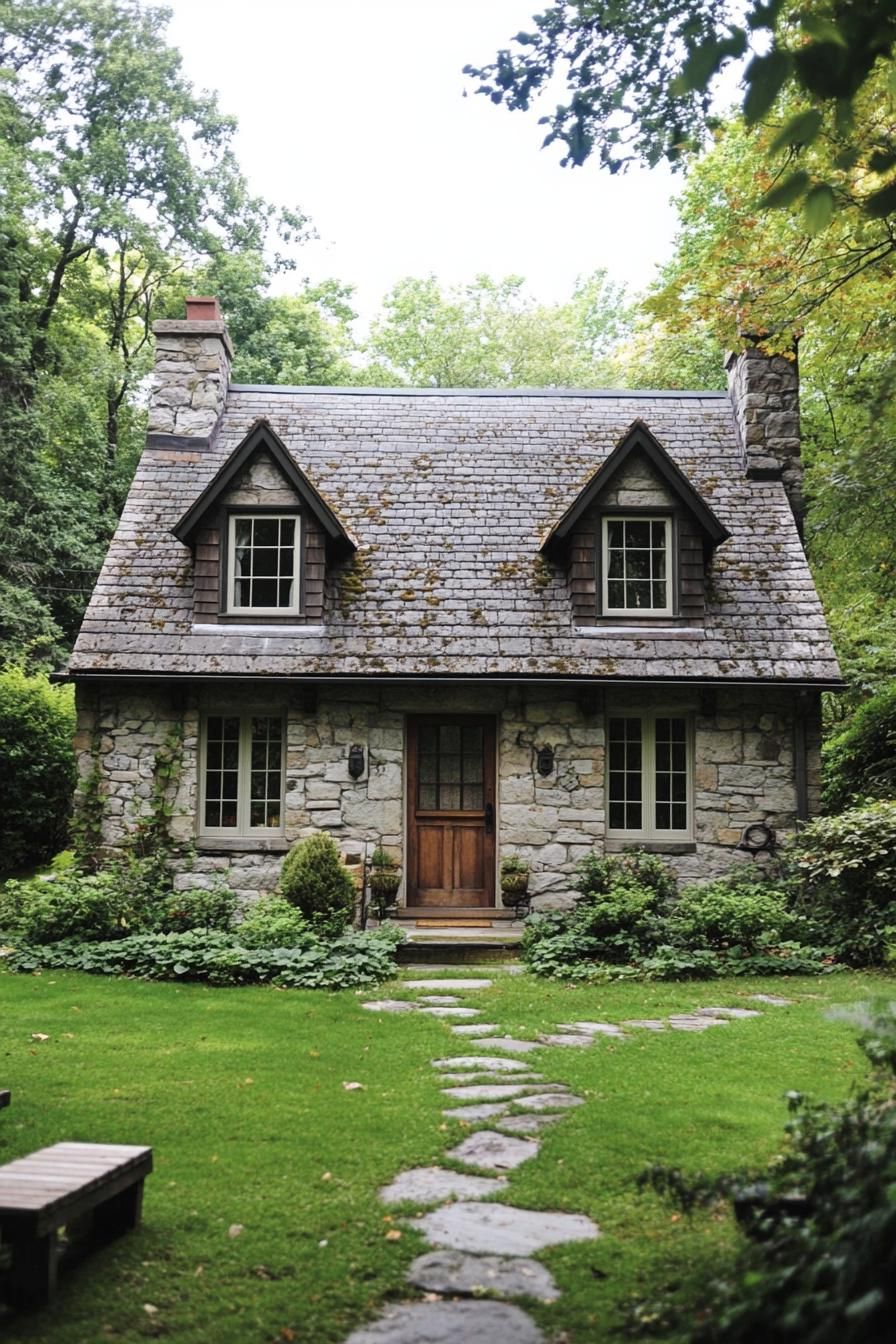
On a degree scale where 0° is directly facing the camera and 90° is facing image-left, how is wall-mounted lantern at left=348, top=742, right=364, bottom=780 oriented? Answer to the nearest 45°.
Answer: approximately 0°

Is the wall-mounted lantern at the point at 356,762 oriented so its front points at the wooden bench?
yes

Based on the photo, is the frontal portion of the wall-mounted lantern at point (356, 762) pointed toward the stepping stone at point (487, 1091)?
yes

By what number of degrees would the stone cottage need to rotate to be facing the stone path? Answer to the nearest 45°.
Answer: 0° — it already faces it

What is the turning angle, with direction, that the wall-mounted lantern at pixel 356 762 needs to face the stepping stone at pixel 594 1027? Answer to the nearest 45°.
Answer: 0° — it already faces it

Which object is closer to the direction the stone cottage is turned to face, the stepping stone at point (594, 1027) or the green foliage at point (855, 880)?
the stepping stone
